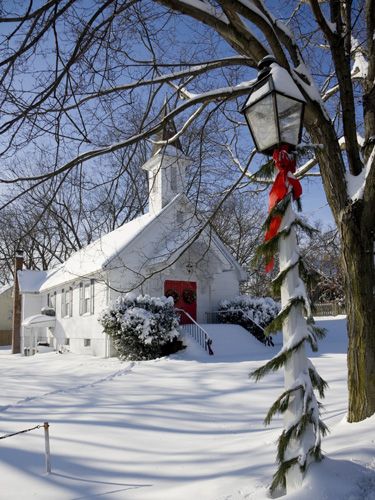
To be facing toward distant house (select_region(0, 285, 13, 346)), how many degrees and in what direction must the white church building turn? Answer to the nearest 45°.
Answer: approximately 180°

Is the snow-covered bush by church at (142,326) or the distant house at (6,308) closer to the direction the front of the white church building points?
the snow-covered bush by church

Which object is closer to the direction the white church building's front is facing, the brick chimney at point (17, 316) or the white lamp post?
the white lamp post

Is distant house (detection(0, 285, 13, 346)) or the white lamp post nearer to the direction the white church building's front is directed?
the white lamp post

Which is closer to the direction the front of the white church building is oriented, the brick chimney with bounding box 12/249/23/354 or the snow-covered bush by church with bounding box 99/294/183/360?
the snow-covered bush by church

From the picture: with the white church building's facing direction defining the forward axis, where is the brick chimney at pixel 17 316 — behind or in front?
behind

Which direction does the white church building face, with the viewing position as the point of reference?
facing the viewer and to the right of the viewer

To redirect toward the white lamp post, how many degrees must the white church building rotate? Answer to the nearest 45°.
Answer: approximately 45° to its right
